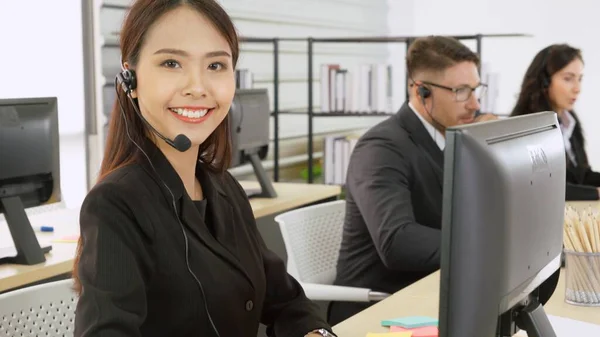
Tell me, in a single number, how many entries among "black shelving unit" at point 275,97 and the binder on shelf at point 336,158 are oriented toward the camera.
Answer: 2

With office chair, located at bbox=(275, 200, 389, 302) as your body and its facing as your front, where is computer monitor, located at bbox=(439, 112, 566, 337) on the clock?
The computer monitor is roughly at 1 o'clock from the office chair.

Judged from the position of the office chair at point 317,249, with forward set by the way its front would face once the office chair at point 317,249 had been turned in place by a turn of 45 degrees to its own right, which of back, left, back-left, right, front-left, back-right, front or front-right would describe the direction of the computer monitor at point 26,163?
right

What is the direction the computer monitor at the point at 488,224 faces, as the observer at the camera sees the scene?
facing away from the viewer and to the left of the viewer
